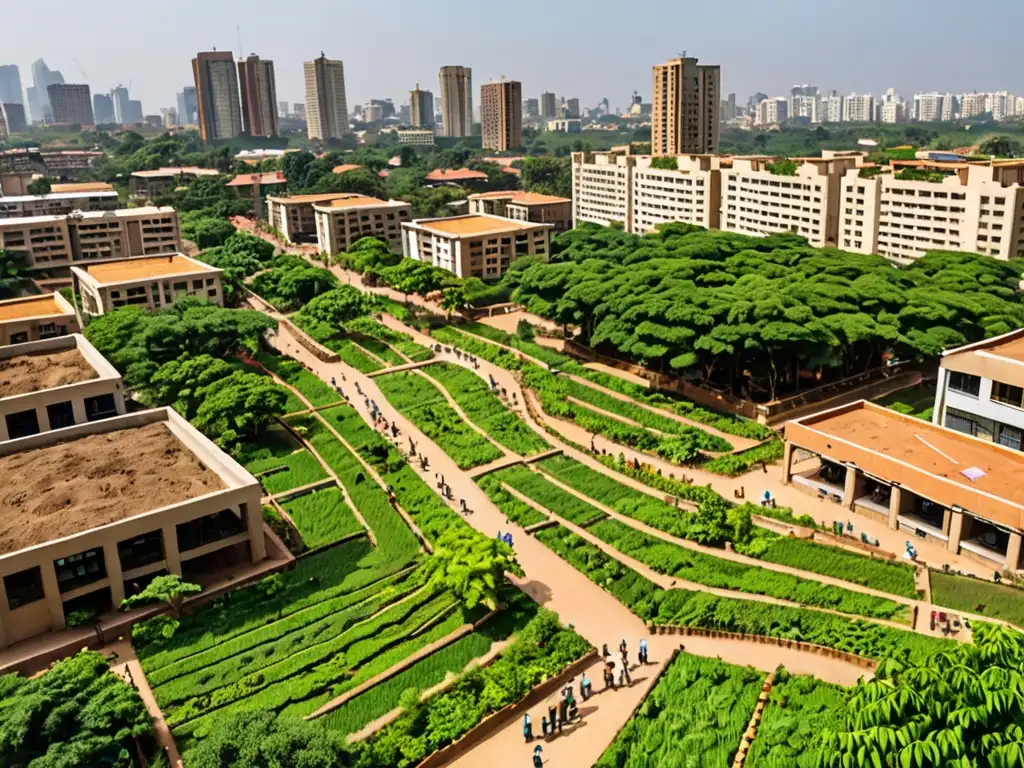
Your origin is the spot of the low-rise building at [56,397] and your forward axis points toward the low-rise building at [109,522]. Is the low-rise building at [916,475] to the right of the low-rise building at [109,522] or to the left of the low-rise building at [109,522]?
left

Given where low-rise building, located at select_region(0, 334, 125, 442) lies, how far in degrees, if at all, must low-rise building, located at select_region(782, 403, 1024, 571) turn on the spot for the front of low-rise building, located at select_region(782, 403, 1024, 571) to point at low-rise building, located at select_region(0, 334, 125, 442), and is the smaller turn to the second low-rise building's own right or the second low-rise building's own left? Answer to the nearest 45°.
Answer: approximately 45° to the second low-rise building's own right

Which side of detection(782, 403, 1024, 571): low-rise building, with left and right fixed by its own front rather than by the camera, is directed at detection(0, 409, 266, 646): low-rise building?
front

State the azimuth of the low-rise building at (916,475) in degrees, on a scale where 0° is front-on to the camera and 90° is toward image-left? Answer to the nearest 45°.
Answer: approximately 45°

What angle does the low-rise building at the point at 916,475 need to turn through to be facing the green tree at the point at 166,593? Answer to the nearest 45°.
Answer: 0° — it already faces it
